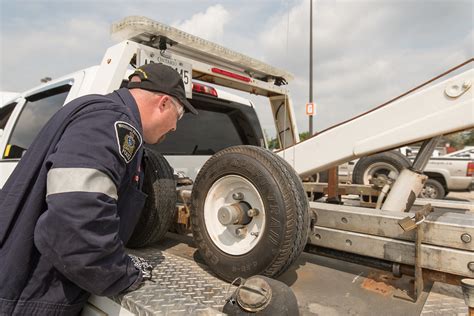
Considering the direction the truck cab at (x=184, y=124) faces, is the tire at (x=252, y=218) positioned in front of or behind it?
behind

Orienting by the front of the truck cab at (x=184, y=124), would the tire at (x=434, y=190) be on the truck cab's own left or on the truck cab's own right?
on the truck cab's own right

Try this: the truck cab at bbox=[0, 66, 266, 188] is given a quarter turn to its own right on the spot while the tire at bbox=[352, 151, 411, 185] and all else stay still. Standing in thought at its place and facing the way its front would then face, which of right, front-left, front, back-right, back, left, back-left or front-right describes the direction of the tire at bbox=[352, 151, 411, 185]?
front-right

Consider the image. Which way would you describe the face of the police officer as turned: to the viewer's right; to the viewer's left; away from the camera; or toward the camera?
to the viewer's right

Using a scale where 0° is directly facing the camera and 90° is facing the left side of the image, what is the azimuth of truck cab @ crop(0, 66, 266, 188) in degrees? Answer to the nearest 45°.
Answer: approximately 135°
